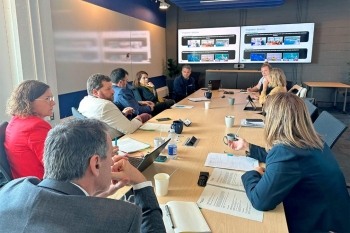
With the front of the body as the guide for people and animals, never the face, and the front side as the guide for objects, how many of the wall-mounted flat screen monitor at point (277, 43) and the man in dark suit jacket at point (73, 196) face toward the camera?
1

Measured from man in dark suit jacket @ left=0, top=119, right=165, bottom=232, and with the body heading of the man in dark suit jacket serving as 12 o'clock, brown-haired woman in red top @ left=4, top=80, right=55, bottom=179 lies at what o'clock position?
The brown-haired woman in red top is roughly at 10 o'clock from the man in dark suit jacket.

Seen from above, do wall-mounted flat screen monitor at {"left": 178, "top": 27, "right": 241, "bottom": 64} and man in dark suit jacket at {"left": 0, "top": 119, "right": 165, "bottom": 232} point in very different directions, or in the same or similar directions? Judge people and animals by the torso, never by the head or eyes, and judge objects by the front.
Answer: very different directions

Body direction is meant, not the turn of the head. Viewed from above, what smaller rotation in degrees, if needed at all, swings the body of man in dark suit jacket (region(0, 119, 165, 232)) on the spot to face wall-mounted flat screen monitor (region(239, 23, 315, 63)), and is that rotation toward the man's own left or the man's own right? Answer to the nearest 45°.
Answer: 0° — they already face it

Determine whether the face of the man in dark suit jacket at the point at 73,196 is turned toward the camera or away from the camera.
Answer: away from the camera

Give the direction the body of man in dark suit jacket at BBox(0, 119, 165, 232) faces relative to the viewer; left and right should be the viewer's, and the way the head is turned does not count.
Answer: facing away from the viewer and to the right of the viewer

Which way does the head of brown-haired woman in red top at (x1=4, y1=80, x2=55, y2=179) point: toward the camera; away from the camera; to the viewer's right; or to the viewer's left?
to the viewer's right

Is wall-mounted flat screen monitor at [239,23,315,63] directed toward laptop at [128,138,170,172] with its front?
yes

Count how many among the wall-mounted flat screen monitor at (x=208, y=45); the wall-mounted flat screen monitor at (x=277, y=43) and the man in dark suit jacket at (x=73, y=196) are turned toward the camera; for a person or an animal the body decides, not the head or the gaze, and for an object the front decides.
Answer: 2
